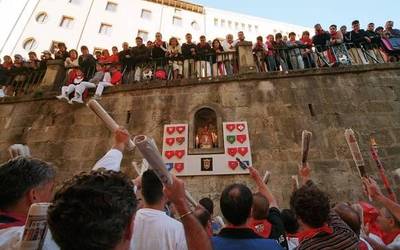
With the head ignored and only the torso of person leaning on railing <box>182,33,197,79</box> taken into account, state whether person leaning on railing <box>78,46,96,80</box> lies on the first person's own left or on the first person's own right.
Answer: on the first person's own right

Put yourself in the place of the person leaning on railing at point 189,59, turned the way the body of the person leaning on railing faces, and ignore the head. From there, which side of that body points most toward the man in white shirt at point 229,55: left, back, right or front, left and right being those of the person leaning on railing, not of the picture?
left

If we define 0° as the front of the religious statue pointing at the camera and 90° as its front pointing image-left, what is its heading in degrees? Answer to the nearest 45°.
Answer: approximately 0°

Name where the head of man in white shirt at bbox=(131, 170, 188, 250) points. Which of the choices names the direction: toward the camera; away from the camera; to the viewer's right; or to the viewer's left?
away from the camera

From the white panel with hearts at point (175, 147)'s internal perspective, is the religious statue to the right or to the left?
on its left

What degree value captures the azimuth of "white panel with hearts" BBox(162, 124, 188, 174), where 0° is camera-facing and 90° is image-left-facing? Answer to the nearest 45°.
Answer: approximately 0°
